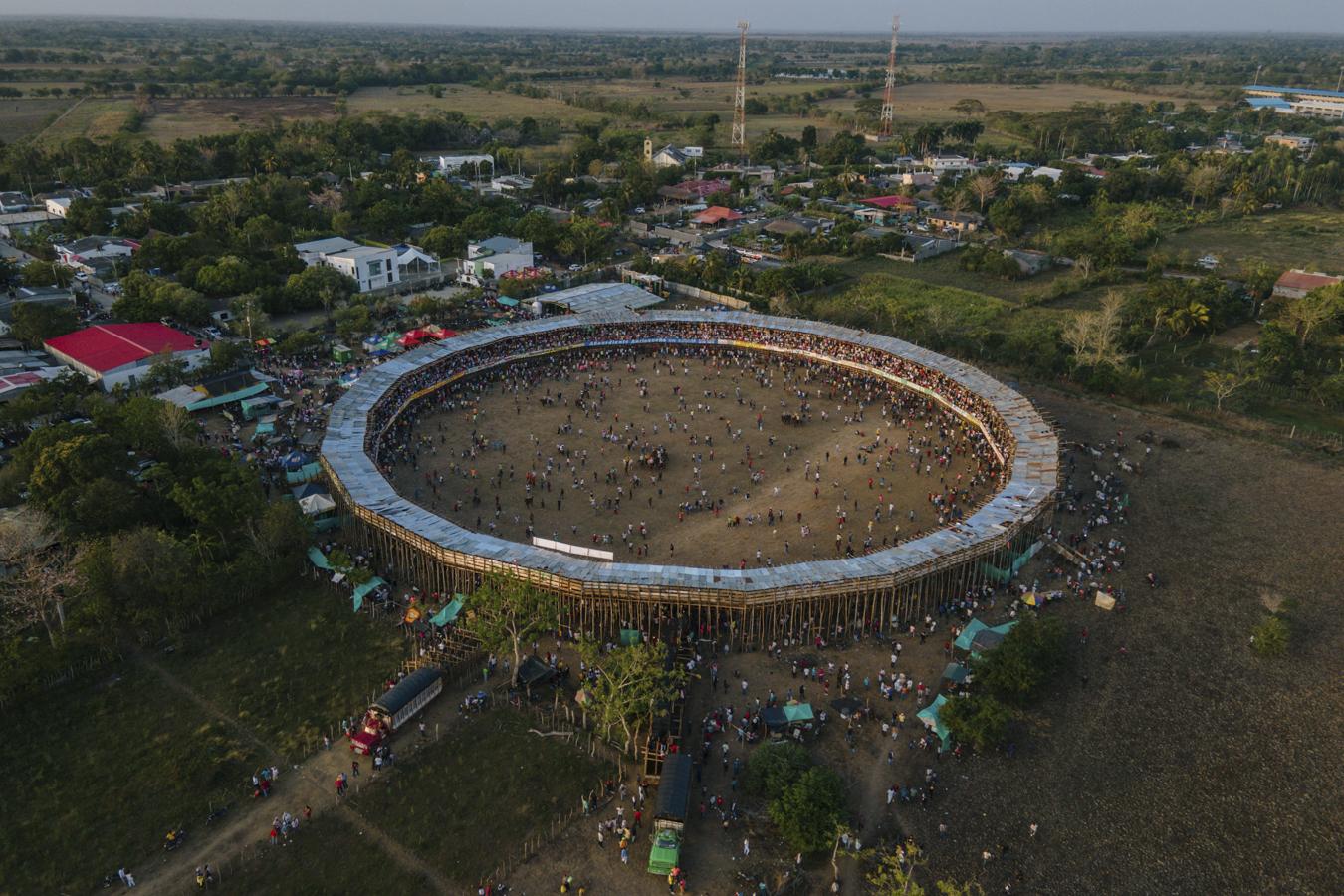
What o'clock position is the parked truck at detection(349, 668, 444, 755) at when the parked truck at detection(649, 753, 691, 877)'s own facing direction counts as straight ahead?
the parked truck at detection(349, 668, 444, 755) is roughly at 4 o'clock from the parked truck at detection(649, 753, 691, 877).

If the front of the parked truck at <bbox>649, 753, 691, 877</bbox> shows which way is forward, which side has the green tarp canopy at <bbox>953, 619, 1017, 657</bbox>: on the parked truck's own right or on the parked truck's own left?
on the parked truck's own left

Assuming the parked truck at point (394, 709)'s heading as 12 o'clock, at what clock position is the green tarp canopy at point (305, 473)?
The green tarp canopy is roughly at 4 o'clock from the parked truck.

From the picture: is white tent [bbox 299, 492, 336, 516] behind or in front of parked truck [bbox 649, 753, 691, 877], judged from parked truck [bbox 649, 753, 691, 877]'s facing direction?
behind

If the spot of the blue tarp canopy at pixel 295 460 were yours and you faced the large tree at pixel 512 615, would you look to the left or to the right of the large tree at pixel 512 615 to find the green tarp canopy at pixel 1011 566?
left

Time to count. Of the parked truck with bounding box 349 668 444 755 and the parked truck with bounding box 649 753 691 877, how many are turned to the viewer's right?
0

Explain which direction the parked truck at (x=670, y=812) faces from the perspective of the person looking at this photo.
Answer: facing the viewer

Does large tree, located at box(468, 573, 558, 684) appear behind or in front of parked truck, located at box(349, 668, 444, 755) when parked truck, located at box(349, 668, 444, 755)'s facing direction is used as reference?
behind

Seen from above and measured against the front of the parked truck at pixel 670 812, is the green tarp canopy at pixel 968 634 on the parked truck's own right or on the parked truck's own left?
on the parked truck's own left

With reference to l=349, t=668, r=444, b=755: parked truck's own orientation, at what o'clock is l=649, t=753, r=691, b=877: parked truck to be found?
l=649, t=753, r=691, b=877: parked truck is roughly at 9 o'clock from l=349, t=668, r=444, b=755: parked truck.

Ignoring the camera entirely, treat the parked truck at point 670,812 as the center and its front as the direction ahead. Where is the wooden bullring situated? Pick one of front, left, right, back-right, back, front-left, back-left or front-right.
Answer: back

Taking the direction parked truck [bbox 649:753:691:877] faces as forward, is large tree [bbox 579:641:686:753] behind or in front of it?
behind

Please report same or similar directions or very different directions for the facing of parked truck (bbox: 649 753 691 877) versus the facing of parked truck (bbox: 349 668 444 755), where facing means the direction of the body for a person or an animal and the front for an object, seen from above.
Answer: same or similar directions

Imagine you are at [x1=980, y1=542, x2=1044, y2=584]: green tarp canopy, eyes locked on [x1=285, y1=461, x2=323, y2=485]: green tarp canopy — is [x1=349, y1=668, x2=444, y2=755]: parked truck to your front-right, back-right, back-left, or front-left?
front-left

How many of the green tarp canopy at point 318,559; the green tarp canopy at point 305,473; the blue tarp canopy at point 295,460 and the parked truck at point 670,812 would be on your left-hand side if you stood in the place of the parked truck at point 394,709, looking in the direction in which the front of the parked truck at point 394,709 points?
1

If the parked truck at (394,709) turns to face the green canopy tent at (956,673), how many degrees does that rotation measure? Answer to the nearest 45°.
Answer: approximately 135° to its left
